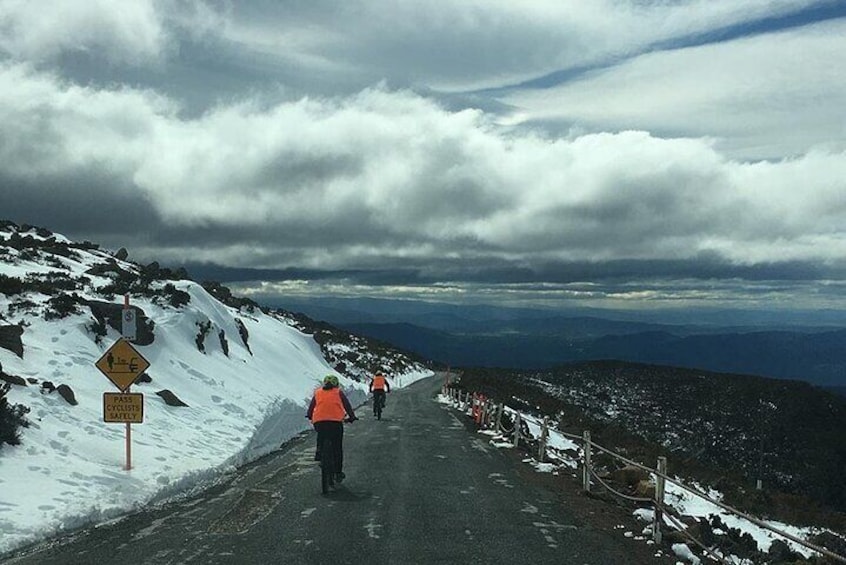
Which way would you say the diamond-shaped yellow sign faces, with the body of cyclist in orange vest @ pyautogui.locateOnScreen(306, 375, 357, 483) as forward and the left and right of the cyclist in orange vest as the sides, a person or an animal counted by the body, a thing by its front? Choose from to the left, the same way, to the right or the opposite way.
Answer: the opposite way

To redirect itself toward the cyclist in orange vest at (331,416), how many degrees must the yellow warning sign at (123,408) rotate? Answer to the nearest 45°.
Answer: approximately 45° to its left

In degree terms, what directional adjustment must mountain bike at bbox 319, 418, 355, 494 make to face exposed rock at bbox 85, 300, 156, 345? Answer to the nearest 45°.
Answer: approximately 45° to its left

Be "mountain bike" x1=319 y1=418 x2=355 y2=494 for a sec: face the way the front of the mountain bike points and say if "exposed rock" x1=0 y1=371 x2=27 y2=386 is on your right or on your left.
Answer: on your left

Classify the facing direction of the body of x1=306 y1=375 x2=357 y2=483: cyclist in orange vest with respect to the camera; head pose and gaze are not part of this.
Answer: away from the camera

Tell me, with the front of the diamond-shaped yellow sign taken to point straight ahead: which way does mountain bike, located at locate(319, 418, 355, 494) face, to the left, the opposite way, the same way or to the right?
the opposite way

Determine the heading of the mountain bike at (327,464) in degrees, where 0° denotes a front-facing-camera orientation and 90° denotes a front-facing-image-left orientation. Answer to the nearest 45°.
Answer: approximately 180°

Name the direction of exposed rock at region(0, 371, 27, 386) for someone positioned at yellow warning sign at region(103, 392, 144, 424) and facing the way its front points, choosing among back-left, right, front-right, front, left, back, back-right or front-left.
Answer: back-right
